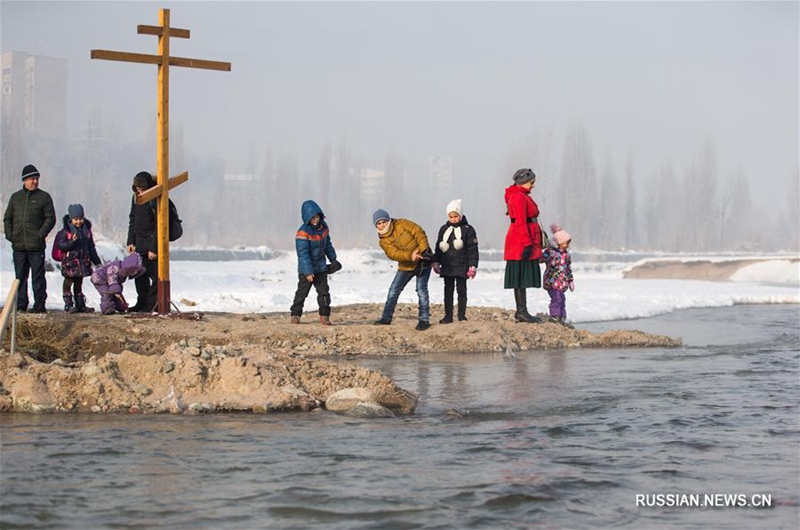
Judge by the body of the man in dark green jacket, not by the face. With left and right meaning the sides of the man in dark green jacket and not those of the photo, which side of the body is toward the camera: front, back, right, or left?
front

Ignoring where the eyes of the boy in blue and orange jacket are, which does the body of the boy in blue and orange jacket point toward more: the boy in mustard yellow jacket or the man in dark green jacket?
the boy in mustard yellow jacket

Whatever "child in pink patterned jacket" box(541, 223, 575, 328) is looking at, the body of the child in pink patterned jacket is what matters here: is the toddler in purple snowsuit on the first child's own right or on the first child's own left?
on the first child's own right

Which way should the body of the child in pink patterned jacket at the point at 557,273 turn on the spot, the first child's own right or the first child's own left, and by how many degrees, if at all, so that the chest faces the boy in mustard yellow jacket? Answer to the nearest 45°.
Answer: approximately 90° to the first child's own right

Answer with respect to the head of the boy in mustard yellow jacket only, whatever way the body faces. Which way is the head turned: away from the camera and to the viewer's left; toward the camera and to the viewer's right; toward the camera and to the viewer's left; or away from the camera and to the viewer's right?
toward the camera and to the viewer's left

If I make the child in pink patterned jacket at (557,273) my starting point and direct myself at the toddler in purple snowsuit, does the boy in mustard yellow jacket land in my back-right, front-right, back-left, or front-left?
front-left

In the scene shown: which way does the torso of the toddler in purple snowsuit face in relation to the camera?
to the viewer's right

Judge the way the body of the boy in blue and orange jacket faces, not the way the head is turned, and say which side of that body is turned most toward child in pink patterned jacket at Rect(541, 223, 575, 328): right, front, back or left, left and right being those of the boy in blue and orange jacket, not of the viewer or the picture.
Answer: left

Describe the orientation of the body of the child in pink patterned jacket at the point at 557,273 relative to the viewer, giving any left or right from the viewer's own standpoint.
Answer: facing the viewer and to the right of the viewer

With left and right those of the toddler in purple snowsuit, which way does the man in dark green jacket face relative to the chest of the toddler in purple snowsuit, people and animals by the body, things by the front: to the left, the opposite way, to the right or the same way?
to the right

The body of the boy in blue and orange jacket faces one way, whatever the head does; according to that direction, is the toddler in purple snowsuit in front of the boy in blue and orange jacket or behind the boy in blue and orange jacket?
behind
